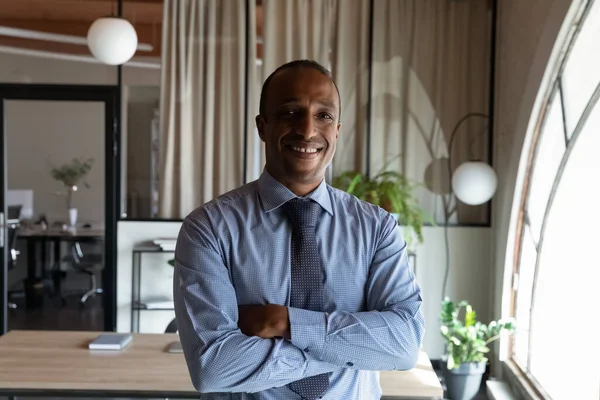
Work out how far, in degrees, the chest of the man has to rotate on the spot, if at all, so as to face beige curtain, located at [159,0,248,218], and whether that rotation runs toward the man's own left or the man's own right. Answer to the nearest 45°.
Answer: approximately 180°

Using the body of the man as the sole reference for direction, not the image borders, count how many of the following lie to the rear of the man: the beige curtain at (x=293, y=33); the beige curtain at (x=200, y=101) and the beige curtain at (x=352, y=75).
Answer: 3

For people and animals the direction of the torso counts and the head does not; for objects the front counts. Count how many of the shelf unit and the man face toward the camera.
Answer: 2

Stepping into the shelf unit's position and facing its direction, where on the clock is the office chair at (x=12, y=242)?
The office chair is roughly at 4 o'clock from the shelf unit.

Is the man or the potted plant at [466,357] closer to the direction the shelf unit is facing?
the man

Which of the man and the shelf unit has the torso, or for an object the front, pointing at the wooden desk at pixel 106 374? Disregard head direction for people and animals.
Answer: the shelf unit

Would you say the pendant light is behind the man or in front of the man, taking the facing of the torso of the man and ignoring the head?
behind

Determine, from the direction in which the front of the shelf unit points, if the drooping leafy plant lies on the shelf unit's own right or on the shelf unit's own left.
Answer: on the shelf unit's own left

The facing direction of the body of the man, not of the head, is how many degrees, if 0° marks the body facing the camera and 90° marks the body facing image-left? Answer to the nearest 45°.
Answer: approximately 0°
